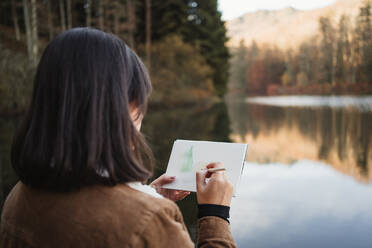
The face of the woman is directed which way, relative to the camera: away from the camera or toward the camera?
away from the camera

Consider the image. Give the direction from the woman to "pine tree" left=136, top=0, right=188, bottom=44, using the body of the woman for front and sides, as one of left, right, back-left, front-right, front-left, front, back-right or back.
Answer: front-left

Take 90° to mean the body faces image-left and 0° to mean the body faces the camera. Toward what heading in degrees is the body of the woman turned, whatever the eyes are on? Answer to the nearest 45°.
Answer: approximately 225°

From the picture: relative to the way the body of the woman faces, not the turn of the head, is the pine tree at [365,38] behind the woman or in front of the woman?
in front

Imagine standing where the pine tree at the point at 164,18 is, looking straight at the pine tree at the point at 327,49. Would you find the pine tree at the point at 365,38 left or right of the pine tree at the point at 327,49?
right
